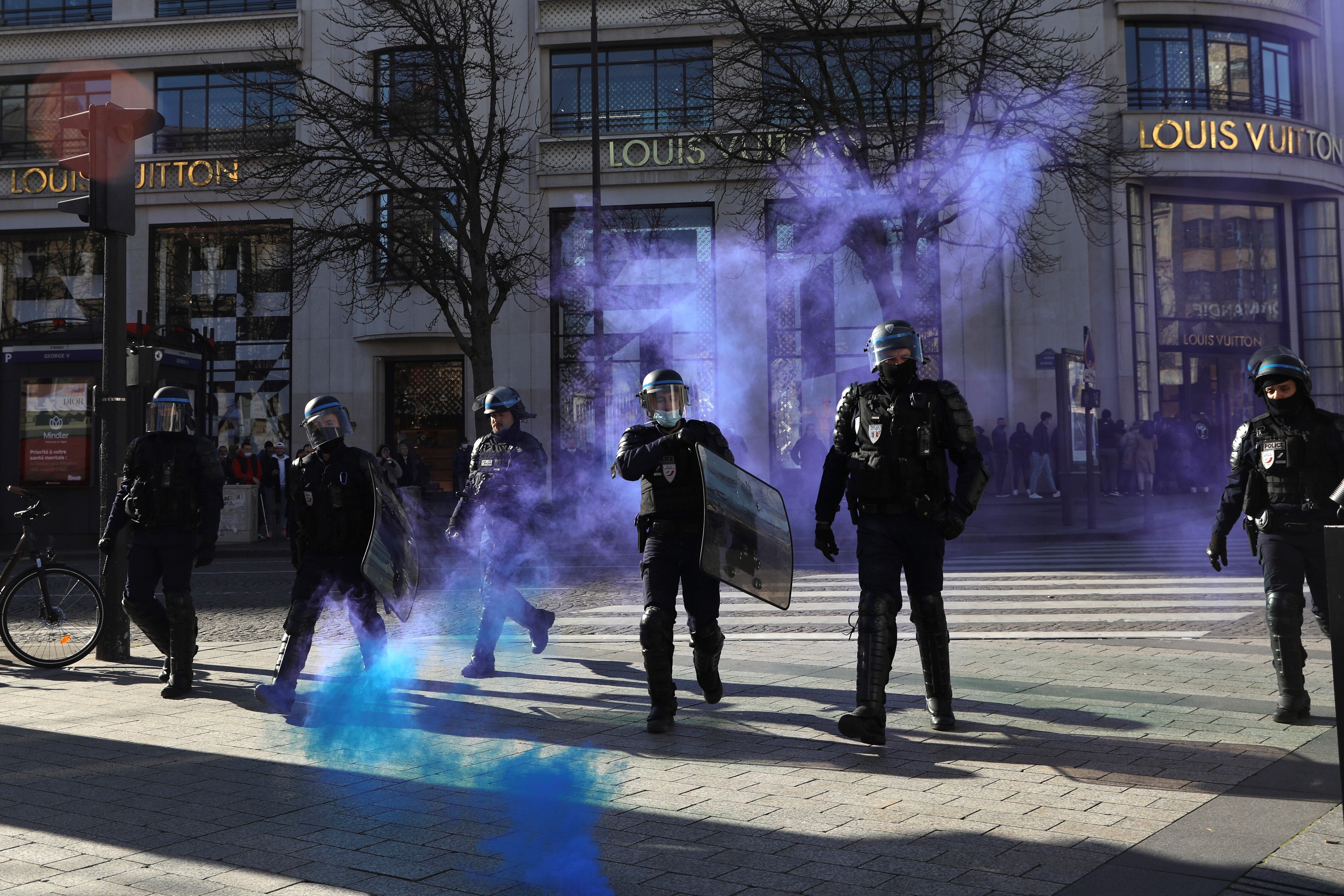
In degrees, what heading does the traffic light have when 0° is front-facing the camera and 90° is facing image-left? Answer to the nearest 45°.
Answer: approximately 90°

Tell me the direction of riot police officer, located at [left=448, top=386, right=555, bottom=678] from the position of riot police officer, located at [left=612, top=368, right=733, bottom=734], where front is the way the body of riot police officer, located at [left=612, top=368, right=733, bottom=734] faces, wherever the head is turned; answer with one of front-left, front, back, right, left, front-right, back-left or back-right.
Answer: back-right

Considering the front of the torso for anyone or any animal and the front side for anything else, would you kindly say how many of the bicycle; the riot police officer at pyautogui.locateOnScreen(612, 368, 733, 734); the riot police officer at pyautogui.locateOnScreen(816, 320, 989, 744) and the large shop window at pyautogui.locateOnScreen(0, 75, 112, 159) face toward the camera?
3

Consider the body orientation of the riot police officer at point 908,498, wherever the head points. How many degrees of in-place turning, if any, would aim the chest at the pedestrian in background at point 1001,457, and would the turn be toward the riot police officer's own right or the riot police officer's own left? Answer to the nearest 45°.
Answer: approximately 180°

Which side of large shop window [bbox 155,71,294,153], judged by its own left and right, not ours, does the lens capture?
front

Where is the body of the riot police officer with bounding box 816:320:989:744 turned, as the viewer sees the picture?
toward the camera

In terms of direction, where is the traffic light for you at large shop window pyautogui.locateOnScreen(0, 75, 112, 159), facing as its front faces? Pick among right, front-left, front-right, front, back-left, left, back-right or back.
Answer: front

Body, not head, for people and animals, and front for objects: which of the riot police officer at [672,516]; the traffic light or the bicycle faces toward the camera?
the riot police officer

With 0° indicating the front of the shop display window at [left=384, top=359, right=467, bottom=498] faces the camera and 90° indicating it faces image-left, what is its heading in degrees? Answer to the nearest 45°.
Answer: approximately 0°

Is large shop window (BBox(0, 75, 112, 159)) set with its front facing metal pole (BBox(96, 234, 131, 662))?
yes

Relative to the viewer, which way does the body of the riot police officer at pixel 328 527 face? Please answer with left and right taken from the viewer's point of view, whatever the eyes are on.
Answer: facing the viewer and to the left of the viewer

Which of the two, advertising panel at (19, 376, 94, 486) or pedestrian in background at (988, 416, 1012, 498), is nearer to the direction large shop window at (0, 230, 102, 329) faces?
the advertising panel

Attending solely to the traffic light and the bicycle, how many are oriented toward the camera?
0

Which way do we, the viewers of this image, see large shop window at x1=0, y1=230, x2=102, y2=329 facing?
facing the viewer
